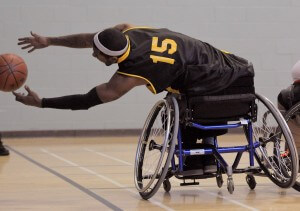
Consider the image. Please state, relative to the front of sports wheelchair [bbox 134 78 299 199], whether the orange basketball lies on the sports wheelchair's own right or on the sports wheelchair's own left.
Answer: on the sports wheelchair's own left

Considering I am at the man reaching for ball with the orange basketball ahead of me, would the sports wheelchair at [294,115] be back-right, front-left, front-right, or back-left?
back-right

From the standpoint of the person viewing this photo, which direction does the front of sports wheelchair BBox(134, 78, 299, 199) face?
facing away from the viewer

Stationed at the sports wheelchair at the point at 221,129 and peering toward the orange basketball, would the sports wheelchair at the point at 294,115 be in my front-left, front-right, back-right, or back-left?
back-right
